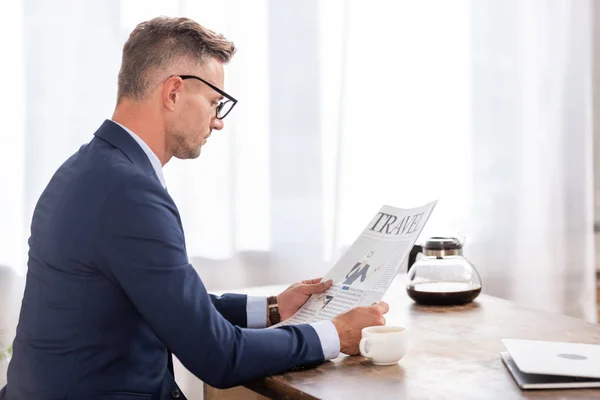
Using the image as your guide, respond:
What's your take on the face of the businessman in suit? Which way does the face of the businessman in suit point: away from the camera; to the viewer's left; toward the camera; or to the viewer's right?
to the viewer's right

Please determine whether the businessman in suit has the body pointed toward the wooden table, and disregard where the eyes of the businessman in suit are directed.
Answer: yes

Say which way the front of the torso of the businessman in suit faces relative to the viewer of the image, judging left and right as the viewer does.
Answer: facing to the right of the viewer
